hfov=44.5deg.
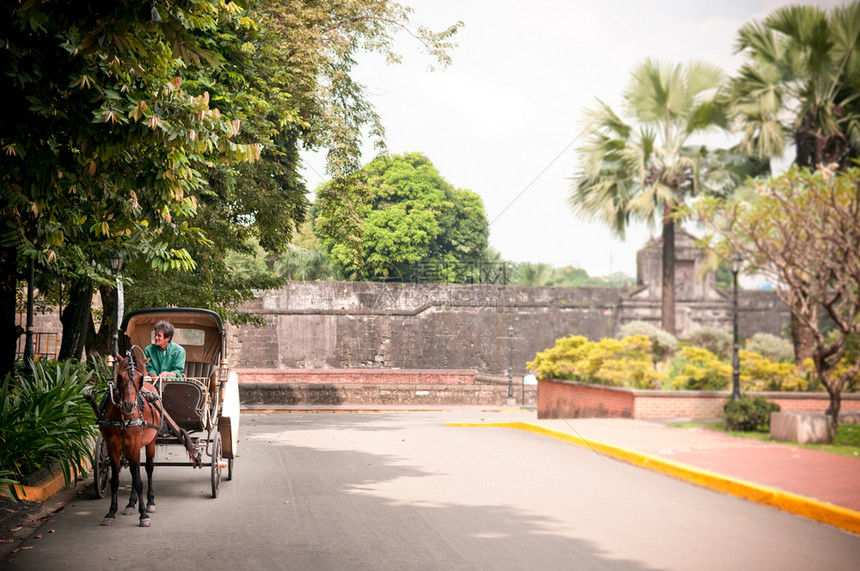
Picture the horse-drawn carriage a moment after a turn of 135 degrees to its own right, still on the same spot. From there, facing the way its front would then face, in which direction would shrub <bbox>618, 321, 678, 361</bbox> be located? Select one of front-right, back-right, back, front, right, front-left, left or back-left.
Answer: right

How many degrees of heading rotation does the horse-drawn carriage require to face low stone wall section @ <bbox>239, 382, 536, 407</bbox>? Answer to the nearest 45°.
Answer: approximately 180°

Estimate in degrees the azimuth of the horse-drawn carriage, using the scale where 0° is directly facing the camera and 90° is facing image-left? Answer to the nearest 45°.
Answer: approximately 0°

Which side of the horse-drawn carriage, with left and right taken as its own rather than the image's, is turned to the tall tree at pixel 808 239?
left

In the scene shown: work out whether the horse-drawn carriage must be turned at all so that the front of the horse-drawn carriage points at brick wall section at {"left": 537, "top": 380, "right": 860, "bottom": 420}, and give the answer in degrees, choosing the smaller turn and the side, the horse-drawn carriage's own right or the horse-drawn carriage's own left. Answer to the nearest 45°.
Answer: approximately 135° to the horse-drawn carriage's own left

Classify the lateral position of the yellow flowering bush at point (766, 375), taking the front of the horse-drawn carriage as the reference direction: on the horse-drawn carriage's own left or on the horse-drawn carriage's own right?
on the horse-drawn carriage's own left

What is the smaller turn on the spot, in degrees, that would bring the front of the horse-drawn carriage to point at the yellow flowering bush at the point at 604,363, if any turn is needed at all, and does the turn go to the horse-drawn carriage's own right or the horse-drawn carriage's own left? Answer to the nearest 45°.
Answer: approximately 135° to the horse-drawn carriage's own left
